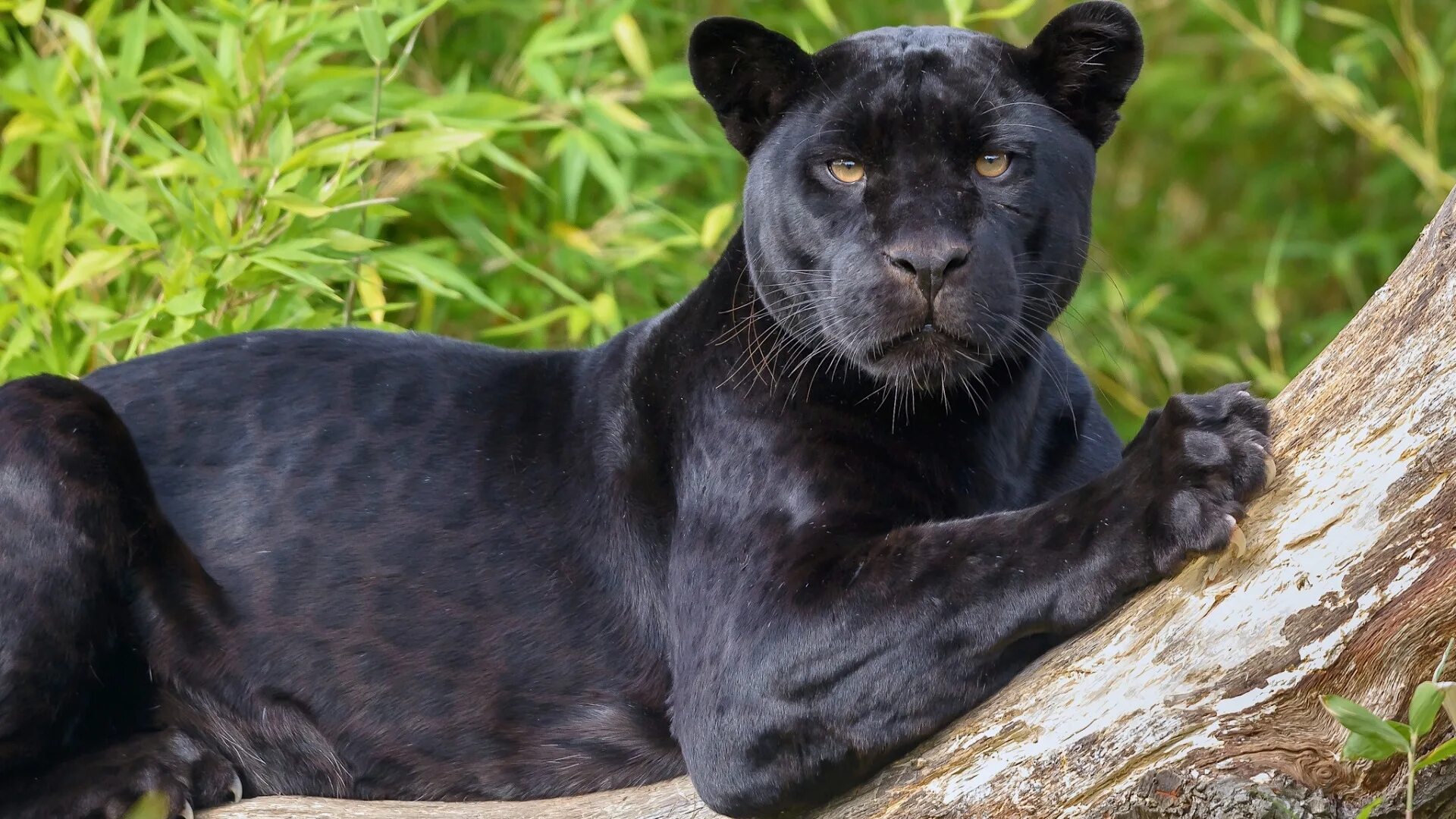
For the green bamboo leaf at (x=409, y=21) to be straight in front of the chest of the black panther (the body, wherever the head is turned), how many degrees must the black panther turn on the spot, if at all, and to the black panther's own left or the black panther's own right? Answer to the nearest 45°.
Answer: approximately 135° to the black panther's own left

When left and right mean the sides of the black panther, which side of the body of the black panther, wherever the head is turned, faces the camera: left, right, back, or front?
right

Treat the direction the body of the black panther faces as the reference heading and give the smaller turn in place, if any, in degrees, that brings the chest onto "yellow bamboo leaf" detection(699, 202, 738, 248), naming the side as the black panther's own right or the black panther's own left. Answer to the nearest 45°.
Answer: approximately 90° to the black panther's own left

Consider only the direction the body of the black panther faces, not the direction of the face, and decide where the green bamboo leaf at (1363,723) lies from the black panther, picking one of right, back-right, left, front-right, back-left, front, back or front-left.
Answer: front-right

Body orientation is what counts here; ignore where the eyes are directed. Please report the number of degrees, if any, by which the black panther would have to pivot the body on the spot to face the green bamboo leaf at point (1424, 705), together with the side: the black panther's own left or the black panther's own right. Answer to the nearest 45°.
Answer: approximately 45° to the black panther's own right

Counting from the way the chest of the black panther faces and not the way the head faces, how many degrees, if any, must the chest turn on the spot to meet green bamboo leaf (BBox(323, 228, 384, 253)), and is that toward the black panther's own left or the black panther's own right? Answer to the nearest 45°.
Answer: approximately 135° to the black panther's own left

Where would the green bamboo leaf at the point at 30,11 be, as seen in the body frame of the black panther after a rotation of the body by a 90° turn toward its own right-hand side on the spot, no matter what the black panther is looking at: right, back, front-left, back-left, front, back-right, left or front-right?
back-right

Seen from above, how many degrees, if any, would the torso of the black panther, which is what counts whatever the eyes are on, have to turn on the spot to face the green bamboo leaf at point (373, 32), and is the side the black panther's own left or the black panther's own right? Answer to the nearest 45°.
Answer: approximately 135° to the black panther's own left
